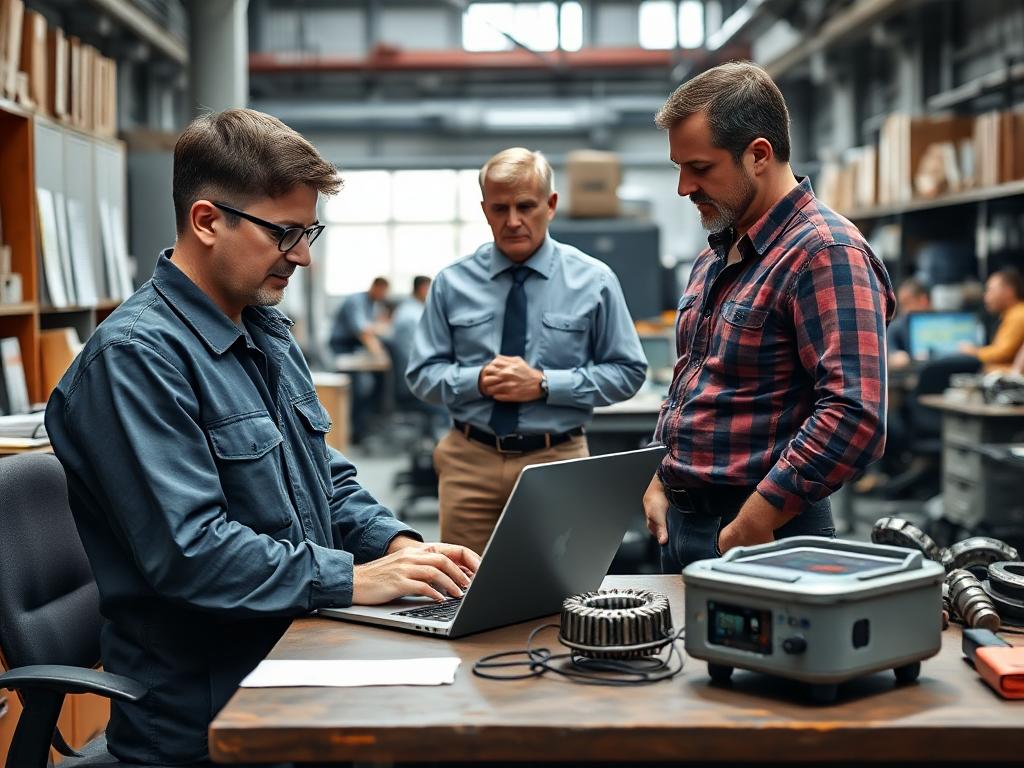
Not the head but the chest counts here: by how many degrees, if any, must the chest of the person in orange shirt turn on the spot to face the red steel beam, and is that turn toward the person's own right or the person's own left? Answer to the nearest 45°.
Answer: approximately 45° to the person's own right

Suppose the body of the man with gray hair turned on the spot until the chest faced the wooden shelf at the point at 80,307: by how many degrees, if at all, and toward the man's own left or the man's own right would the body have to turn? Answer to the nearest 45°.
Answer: approximately 135° to the man's own right

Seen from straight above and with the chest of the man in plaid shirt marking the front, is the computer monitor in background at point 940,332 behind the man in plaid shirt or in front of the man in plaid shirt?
behind

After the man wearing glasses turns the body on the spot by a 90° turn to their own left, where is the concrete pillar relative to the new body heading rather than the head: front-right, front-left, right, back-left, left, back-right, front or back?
front-left

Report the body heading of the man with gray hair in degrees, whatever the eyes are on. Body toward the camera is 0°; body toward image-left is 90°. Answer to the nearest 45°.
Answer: approximately 0°

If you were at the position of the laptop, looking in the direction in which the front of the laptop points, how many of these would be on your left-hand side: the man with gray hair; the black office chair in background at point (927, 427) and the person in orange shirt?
0

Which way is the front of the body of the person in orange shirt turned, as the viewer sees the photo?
to the viewer's left

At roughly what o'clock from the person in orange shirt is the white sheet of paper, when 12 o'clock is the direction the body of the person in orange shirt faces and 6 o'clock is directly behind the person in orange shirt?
The white sheet of paper is roughly at 9 o'clock from the person in orange shirt.

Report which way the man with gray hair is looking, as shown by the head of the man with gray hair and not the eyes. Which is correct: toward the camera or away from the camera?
toward the camera

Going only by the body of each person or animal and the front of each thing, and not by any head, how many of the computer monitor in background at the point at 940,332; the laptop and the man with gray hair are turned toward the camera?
2

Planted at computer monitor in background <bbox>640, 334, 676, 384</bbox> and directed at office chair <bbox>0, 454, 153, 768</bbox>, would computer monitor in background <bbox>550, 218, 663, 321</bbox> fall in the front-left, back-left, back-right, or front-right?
back-right

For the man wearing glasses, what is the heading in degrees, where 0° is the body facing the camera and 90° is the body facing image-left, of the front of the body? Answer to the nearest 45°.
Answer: approximately 315°

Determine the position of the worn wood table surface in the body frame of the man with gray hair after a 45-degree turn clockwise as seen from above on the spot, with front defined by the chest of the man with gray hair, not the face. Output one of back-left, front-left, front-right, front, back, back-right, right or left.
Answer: front-left
